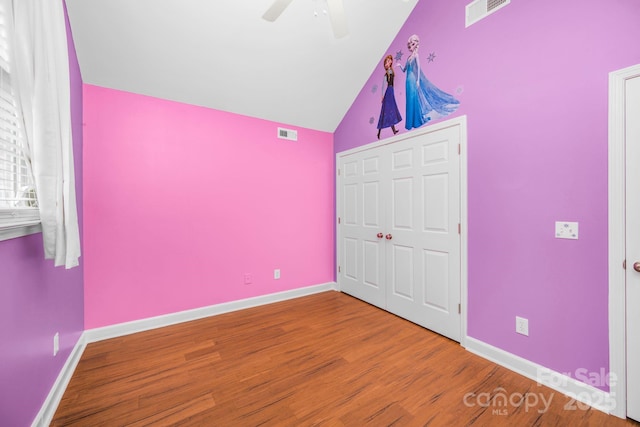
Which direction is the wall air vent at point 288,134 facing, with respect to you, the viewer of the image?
facing the viewer and to the right of the viewer

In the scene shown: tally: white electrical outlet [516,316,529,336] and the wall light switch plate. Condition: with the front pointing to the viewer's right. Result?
0

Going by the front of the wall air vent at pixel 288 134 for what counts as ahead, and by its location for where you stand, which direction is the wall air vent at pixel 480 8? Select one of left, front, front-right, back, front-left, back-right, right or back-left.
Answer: front

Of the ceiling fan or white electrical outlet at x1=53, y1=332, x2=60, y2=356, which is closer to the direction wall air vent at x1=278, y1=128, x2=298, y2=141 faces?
the ceiling fan

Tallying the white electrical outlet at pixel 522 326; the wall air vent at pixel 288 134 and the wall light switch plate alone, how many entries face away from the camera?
0

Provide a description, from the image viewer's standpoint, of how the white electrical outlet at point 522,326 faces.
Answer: facing the viewer and to the left of the viewer

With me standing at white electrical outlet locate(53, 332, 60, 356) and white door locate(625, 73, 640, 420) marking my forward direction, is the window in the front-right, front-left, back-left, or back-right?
front-right

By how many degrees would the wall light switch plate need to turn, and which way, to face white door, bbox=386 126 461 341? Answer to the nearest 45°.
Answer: approximately 90° to its right

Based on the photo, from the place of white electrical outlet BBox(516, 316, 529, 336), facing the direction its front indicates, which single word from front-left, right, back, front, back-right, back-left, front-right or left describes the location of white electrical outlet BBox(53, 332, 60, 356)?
front

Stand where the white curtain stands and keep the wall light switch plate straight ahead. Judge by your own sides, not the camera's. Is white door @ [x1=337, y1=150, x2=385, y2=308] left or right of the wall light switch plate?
left

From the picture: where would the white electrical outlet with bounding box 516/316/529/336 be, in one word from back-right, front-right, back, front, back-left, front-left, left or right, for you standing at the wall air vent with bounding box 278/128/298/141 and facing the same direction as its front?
front

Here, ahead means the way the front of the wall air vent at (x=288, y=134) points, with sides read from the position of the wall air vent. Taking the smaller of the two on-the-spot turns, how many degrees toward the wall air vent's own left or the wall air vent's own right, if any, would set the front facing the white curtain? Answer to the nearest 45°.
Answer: approximately 90° to the wall air vent's own right
